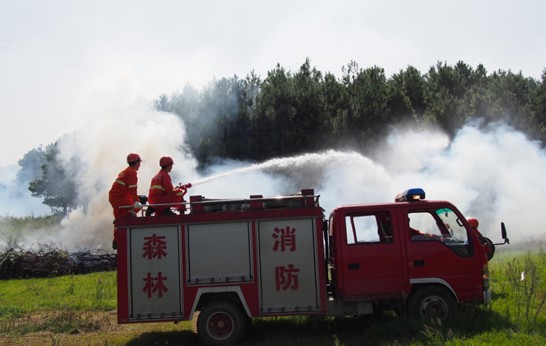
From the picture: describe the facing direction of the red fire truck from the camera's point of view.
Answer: facing to the right of the viewer

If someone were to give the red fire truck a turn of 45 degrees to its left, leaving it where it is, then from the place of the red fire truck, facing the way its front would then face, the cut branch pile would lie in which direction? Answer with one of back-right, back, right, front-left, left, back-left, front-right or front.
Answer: left
